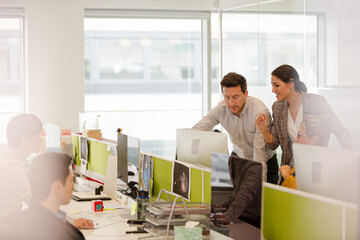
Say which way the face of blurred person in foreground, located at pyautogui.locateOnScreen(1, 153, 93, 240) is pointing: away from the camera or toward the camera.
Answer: away from the camera

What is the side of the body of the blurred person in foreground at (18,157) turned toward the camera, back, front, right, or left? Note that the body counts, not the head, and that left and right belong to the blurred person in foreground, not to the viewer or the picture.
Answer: right

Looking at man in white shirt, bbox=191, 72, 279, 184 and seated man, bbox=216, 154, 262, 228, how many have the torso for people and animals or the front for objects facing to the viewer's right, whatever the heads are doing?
0

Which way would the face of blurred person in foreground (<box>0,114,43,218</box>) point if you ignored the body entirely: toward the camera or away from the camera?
away from the camera

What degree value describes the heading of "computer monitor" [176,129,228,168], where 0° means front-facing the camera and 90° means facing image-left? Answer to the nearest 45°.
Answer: approximately 225°

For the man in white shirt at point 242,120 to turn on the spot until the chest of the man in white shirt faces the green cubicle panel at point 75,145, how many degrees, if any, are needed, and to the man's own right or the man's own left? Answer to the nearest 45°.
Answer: approximately 90° to the man's own right

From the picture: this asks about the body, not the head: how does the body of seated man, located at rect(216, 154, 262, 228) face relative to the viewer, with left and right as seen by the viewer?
facing to the left of the viewer

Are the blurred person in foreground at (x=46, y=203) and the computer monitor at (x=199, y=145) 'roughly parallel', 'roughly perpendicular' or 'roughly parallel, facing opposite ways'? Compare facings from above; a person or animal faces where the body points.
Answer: roughly parallel

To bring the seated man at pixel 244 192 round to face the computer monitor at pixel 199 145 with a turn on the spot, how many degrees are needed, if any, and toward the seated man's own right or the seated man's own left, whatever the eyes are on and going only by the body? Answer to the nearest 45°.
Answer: approximately 90° to the seated man's own right

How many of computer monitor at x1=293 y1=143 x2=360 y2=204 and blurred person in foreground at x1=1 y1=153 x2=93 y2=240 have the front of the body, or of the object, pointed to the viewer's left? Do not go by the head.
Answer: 0

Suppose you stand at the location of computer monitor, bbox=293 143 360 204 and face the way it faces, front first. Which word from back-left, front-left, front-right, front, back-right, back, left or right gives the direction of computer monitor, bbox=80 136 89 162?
left

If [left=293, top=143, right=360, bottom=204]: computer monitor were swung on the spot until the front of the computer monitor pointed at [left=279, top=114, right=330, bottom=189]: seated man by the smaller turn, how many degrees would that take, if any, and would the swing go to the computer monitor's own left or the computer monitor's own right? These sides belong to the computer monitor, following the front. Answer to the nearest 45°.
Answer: approximately 45° to the computer monitor's own left

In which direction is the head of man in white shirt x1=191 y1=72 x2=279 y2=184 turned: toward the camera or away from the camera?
toward the camera

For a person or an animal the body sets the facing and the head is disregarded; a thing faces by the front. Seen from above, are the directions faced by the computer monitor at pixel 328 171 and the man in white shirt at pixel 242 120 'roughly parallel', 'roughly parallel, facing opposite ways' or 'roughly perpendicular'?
roughly parallel, facing opposite ways

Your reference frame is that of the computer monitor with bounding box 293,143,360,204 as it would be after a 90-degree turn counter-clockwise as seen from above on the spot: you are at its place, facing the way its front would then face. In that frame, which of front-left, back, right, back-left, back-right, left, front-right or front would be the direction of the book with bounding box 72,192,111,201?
front

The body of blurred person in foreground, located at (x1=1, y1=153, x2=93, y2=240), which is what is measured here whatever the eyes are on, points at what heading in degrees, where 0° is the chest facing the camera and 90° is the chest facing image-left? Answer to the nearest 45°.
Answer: approximately 225°

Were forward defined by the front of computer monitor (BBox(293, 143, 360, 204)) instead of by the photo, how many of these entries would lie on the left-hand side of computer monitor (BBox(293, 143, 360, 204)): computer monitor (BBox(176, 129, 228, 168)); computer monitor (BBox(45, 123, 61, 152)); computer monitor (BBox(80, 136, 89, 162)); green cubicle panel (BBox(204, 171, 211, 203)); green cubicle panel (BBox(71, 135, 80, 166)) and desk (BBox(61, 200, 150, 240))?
6

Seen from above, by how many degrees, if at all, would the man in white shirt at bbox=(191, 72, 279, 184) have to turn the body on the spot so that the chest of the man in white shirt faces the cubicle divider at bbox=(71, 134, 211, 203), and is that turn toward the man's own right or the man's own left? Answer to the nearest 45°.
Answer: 0° — they already face it
